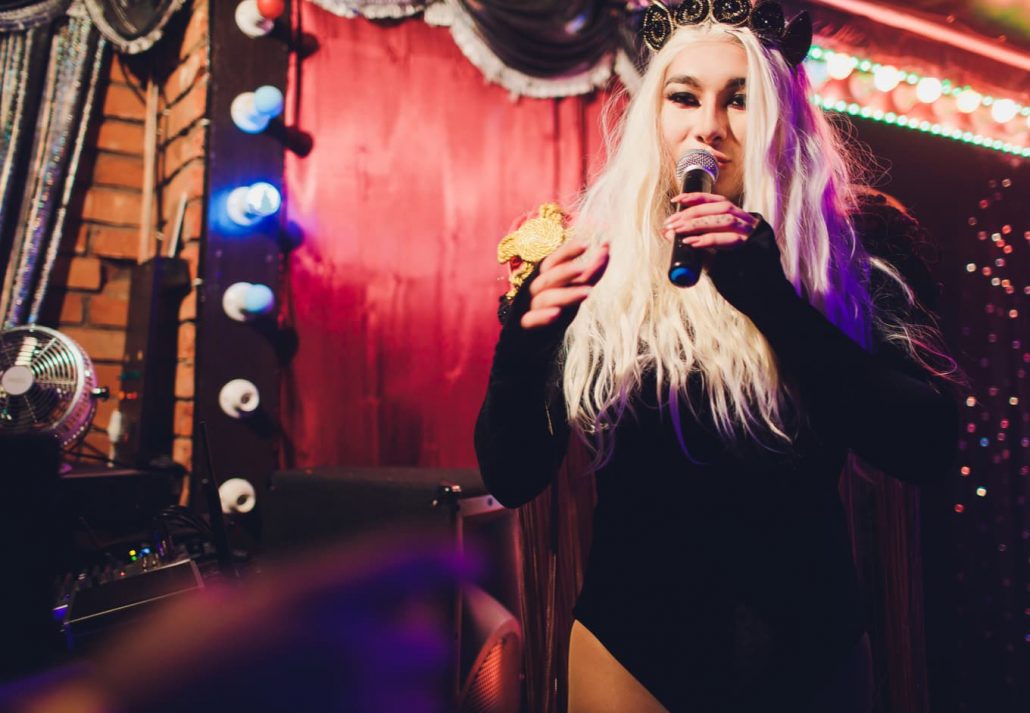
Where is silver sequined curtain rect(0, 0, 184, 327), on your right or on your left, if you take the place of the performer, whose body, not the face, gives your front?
on your right

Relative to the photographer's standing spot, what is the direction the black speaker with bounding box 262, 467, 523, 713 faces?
facing the viewer and to the right of the viewer

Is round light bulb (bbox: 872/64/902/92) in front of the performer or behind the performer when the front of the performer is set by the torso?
behind

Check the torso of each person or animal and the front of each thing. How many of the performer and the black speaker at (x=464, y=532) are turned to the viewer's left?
0

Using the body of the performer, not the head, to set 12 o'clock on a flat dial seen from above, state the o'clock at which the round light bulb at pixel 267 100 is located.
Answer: The round light bulb is roughly at 4 o'clock from the performer.

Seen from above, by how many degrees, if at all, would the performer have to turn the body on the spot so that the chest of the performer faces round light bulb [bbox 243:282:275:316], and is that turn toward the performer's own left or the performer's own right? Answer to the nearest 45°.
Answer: approximately 135° to the performer's own right

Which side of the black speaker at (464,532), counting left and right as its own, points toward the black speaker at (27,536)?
right

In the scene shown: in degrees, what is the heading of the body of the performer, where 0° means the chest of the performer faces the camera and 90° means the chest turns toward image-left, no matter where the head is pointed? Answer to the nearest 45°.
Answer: approximately 0°

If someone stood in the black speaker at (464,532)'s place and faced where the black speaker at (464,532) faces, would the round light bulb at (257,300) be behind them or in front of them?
behind
